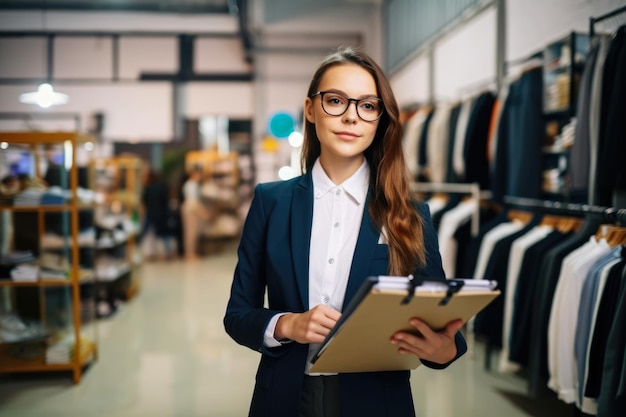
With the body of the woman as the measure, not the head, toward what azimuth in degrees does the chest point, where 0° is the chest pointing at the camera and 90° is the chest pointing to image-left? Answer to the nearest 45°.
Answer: approximately 0°

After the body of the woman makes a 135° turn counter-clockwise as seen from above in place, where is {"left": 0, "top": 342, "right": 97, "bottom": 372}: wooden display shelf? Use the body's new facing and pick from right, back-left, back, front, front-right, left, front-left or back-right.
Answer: left

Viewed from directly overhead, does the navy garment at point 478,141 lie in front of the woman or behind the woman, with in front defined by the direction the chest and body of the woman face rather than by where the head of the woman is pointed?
behind

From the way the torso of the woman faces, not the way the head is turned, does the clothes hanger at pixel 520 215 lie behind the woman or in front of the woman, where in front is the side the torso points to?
behind

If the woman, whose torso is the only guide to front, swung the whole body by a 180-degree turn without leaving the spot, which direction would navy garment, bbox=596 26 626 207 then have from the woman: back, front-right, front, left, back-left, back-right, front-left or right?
front-right

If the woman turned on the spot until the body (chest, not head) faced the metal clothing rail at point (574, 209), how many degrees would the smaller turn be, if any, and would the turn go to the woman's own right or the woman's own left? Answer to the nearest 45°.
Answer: approximately 135° to the woman's own left
